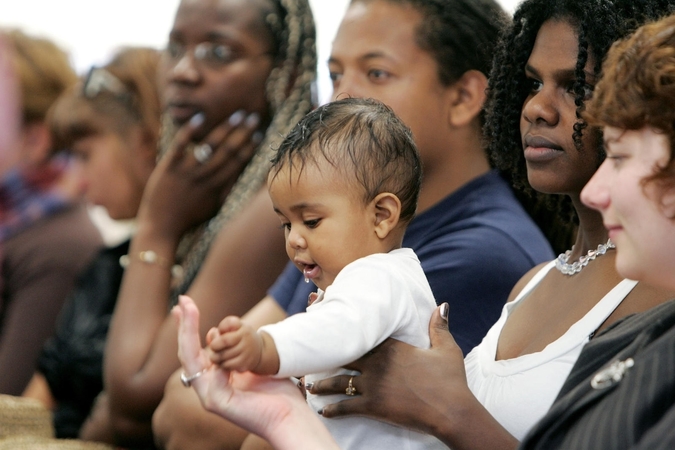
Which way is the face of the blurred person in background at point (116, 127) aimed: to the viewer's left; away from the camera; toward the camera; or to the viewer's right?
to the viewer's left

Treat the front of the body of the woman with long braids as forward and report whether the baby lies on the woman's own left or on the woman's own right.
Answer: on the woman's own left

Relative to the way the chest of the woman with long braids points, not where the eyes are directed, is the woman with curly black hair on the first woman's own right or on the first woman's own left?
on the first woman's own left

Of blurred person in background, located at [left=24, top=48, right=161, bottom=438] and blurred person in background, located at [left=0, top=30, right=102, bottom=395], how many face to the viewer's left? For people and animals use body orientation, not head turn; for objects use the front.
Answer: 2

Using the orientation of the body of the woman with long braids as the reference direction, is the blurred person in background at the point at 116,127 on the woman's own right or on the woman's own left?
on the woman's own right

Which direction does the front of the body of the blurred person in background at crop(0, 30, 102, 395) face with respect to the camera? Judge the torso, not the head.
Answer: to the viewer's left

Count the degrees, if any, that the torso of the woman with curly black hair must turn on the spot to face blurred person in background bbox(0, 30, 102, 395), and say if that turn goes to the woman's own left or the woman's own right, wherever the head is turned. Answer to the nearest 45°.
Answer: approximately 90° to the woman's own right

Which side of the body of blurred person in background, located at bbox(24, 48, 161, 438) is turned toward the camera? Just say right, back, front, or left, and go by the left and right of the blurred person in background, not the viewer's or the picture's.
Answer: left

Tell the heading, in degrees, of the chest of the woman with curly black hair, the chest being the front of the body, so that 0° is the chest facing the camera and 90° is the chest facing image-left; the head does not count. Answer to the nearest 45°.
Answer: approximately 45°

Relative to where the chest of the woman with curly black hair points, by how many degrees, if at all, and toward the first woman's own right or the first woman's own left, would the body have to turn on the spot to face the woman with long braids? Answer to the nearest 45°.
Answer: approximately 90° to the first woman's own right

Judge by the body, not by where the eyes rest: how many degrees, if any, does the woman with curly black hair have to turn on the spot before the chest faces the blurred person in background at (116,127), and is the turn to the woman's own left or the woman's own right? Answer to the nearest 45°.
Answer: approximately 90° to the woman's own right
